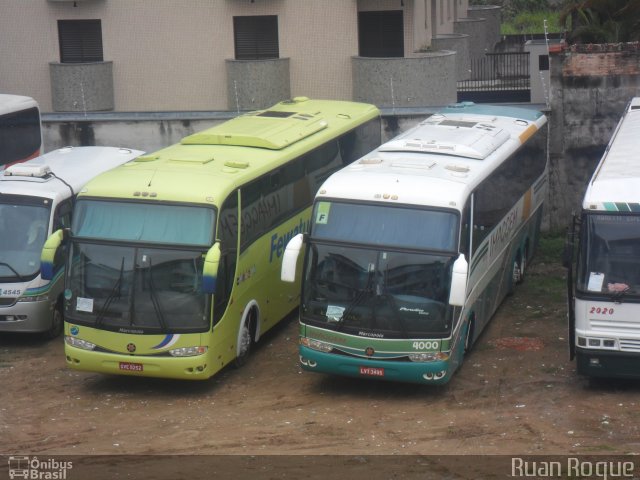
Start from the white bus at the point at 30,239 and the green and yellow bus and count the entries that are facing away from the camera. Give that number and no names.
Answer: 0

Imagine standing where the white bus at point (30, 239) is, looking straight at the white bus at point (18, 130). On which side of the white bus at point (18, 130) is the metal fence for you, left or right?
right

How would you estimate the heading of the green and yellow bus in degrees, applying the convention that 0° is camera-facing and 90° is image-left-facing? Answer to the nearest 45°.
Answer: approximately 45°

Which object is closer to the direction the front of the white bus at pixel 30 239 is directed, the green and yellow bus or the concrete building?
the green and yellow bus

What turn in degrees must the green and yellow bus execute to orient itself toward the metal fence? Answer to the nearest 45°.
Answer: approximately 180°

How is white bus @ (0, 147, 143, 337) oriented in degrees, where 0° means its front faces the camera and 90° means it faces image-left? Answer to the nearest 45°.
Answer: approximately 45°

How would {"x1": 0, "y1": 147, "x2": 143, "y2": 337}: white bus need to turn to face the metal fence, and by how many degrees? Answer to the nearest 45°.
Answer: approximately 180°

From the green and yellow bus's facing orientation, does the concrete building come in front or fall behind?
behind

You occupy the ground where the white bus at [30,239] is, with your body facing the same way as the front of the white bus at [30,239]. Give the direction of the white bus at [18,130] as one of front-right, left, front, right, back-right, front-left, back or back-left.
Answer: back-right

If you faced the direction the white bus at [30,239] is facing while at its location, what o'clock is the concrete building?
The concrete building is roughly at 5 o'clock from the white bus.

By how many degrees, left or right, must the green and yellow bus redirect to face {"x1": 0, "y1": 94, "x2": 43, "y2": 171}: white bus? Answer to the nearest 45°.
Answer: approximately 135° to its right
